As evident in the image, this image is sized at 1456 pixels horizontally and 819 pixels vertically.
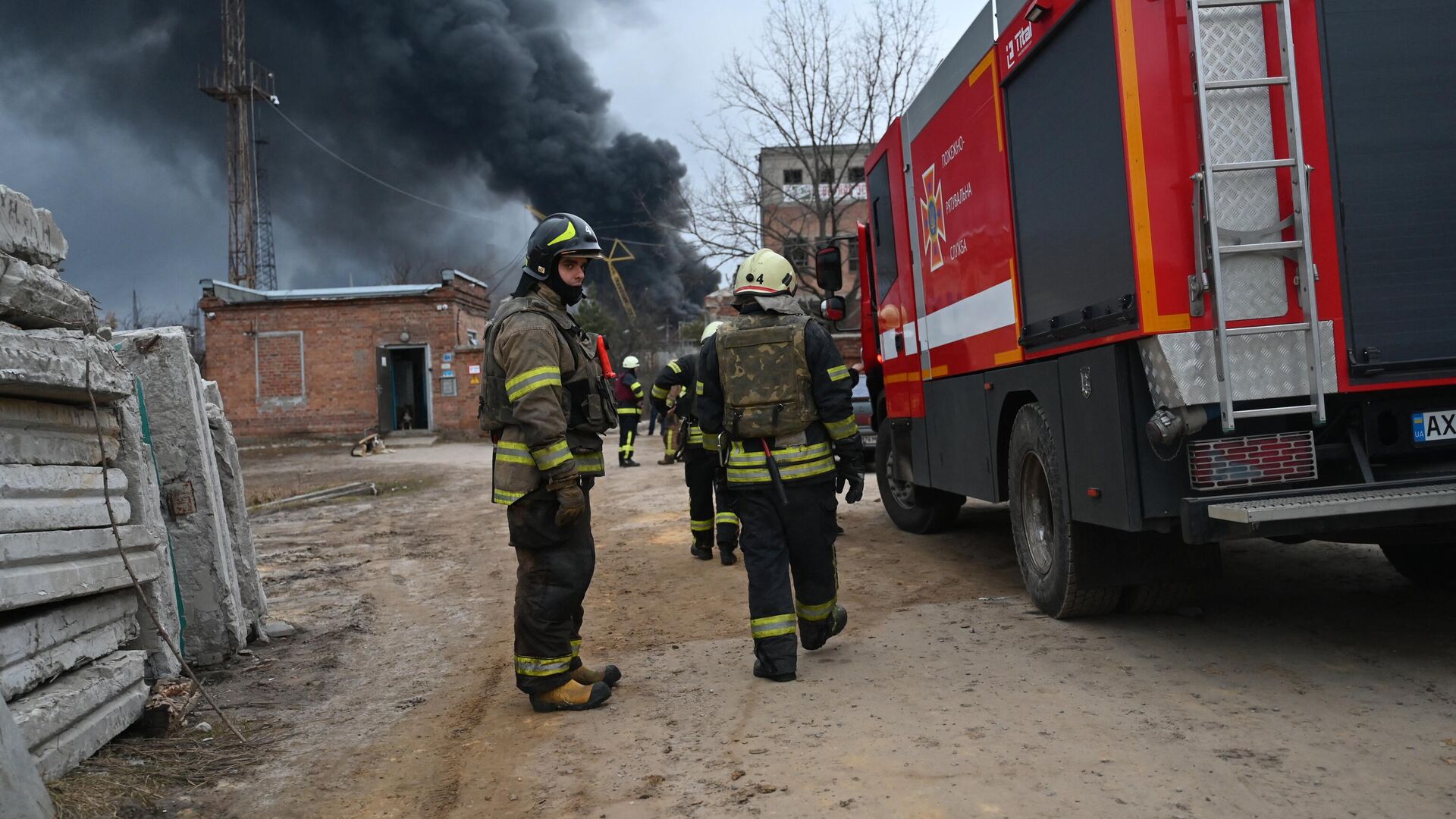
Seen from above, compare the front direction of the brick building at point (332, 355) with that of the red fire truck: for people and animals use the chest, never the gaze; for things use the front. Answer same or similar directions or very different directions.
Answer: very different directions

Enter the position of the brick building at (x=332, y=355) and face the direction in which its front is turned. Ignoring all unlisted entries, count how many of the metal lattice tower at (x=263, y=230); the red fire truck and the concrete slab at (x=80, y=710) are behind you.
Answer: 1

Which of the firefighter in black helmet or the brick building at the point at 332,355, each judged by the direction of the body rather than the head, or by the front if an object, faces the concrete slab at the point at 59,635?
the brick building

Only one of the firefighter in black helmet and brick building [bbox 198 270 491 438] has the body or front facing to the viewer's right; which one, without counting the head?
the firefighter in black helmet

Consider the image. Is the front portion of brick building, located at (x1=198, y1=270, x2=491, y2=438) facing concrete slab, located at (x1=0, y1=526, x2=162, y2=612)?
yes

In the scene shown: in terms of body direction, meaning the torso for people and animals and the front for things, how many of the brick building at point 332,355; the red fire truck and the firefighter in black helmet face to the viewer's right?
1

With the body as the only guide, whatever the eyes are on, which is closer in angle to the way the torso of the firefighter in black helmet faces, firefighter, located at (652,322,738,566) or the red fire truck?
the red fire truck

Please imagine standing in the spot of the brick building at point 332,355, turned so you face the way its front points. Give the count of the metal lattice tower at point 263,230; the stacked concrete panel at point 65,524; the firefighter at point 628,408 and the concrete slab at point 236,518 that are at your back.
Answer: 1

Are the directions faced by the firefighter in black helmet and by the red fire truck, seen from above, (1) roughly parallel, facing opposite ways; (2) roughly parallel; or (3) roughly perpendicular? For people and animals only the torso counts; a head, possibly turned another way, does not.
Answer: roughly perpendicular

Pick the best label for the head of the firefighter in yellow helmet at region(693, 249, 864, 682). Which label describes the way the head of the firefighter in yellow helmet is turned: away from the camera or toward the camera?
away from the camera

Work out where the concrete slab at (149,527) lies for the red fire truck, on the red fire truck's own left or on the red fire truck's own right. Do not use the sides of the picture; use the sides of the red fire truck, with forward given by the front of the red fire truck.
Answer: on the red fire truck's own left

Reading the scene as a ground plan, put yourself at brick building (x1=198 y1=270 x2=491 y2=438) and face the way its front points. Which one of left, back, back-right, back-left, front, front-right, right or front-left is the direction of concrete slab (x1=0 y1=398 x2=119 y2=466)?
front

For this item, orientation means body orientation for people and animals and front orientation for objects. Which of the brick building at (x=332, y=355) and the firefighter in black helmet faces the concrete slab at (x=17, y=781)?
the brick building

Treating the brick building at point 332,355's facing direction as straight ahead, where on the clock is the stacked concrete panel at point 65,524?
The stacked concrete panel is roughly at 12 o'clock from the brick building.

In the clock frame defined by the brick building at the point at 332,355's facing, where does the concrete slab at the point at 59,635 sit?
The concrete slab is roughly at 12 o'clock from the brick building.

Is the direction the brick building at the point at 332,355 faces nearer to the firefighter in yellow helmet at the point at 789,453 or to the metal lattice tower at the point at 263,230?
the firefighter in yellow helmet

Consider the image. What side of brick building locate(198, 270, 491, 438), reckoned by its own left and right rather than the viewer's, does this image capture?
front

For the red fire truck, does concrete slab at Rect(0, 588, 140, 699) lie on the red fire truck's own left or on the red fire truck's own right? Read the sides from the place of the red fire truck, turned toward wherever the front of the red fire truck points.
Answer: on the red fire truck's own left

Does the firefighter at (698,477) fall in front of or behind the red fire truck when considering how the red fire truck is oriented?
in front
